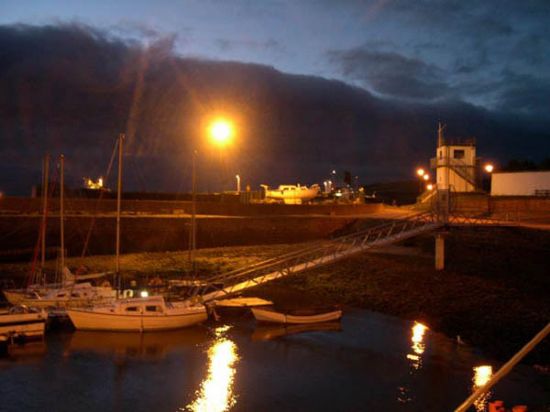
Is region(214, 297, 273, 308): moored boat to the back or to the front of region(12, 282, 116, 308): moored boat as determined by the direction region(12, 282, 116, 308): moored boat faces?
to the back

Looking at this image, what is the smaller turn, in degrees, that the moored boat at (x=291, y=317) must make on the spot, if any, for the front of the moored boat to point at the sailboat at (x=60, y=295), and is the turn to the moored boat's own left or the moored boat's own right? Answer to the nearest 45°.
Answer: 0° — it already faces it

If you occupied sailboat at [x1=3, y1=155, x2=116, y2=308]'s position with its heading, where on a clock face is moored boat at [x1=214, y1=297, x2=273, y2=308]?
The moored boat is roughly at 6 o'clock from the sailboat.

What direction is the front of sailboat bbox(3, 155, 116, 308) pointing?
to the viewer's left

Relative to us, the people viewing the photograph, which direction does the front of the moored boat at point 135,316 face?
facing to the left of the viewer

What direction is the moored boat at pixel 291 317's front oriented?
to the viewer's left
